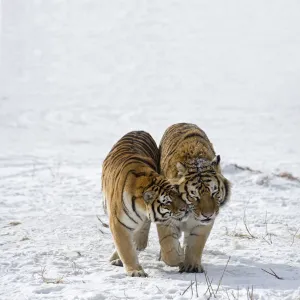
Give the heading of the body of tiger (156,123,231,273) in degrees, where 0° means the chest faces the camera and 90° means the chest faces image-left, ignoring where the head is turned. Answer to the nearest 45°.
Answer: approximately 0°

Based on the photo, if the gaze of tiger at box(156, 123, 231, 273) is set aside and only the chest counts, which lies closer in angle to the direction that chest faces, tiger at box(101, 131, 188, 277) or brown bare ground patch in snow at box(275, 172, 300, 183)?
the tiger

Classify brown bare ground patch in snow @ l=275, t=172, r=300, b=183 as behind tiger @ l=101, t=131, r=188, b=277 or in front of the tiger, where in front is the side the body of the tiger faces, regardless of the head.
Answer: behind

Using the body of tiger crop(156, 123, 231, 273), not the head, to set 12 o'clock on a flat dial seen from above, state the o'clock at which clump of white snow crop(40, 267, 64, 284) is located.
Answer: The clump of white snow is roughly at 2 o'clock from the tiger.

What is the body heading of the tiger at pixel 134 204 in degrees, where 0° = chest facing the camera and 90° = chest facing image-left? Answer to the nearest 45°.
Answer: approximately 0°

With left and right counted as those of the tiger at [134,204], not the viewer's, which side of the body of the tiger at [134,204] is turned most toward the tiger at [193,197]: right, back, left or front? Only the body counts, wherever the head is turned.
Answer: left

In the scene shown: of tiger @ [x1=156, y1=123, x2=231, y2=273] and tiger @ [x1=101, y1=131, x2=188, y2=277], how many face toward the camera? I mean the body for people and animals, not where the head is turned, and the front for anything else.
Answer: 2

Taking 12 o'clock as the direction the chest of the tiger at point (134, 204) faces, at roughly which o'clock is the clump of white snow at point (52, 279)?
The clump of white snow is roughly at 2 o'clock from the tiger.
